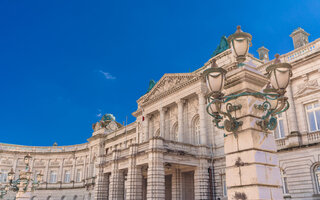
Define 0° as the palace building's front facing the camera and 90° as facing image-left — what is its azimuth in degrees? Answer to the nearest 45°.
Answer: approximately 45°

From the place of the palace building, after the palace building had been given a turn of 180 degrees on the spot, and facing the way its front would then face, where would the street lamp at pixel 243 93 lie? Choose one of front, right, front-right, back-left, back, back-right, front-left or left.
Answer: back-right
